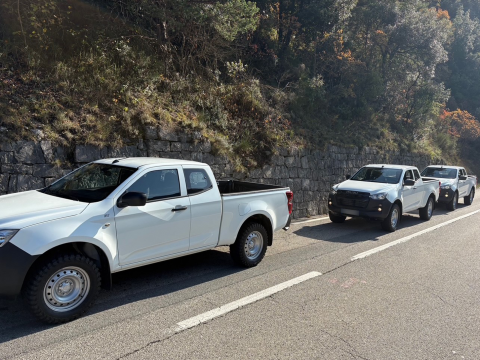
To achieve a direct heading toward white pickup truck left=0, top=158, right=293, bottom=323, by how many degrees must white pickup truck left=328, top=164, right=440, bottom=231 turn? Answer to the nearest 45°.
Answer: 0° — it already faces it

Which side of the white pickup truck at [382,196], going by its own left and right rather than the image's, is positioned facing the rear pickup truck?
back

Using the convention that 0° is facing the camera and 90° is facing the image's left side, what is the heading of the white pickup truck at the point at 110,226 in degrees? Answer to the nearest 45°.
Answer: approximately 45°

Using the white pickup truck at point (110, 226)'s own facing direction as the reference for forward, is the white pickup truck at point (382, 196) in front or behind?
behind

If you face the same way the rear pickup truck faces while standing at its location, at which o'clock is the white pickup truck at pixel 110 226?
The white pickup truck is roughly at 11 o'clock from the rear pickup truck.

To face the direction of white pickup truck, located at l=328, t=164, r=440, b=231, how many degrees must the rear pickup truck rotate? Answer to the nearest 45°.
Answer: approximately 45° to its left

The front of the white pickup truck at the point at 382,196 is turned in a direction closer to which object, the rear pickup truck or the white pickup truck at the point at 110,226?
the white pickup truck
